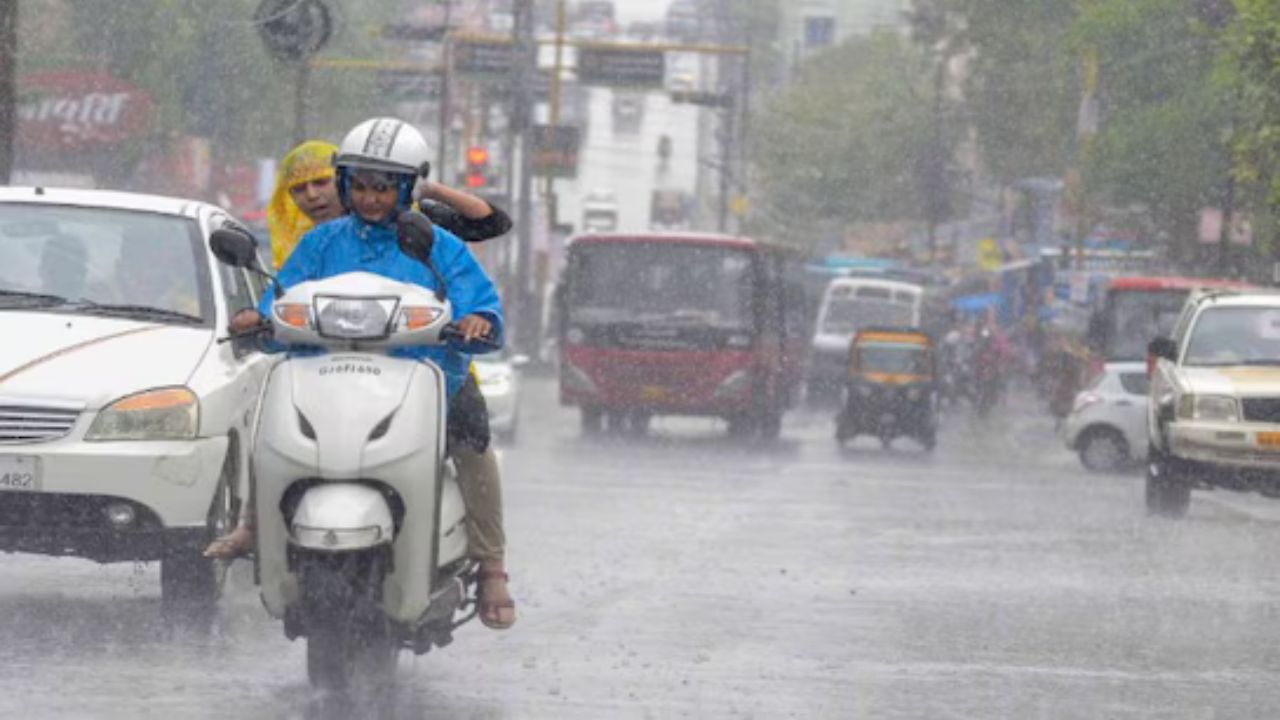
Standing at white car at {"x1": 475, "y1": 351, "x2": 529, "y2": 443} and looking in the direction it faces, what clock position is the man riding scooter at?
The man riding scooter is roughly at 12 o'clock from the white car.

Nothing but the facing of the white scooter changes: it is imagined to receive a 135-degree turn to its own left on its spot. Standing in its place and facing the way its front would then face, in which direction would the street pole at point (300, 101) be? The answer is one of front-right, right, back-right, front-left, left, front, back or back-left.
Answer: front-left

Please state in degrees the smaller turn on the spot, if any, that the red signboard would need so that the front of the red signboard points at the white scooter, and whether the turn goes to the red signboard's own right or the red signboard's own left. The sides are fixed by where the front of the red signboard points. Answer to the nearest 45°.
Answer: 0° — it already faces it

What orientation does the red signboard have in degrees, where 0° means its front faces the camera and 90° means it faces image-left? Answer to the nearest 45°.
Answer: approximately 0°

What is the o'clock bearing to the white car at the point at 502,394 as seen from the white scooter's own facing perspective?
The white car is roughly at 6 o'clock from the white scooter.

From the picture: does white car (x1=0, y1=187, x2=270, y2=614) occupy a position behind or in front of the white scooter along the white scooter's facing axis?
behind
